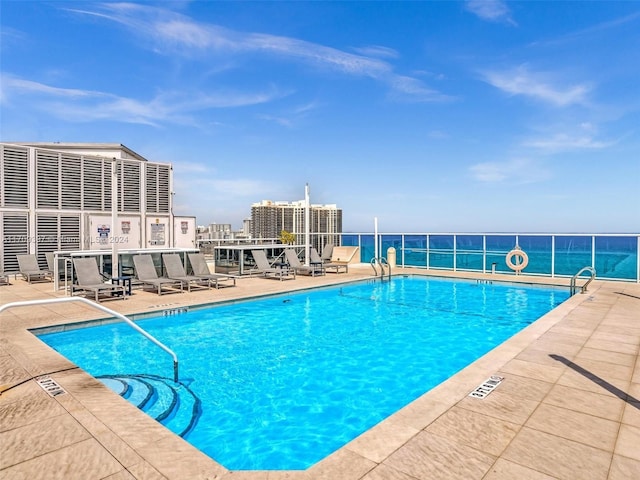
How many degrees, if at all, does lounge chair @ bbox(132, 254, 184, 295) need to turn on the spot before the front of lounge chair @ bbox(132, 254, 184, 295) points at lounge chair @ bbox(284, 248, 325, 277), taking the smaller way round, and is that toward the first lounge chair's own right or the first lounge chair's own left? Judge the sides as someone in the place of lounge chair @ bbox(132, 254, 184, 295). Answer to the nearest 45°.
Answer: approximately 45° to the first lounge chair's own left

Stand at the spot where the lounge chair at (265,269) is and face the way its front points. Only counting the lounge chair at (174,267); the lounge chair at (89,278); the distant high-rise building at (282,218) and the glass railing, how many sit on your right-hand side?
2

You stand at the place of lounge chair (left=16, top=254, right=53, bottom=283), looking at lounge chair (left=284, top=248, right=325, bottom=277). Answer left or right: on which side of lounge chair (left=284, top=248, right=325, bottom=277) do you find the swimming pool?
right

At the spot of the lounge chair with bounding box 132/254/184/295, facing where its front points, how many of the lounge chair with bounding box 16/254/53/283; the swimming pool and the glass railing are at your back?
1

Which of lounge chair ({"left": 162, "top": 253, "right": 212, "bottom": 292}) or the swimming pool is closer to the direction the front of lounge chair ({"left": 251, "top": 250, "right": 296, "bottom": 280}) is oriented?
the swimming pool

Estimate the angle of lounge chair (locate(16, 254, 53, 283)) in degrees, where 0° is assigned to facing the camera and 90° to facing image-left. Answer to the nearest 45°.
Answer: approximately 315°

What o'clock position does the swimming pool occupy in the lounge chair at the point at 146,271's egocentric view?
The swimming pool is roughly at 11 o'clock from the lounge chair.

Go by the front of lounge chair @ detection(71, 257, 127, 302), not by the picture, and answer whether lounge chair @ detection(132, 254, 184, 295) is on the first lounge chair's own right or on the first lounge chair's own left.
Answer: on the first lounge chair's own left

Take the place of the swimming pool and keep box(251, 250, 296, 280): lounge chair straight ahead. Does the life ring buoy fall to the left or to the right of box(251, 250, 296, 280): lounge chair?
right

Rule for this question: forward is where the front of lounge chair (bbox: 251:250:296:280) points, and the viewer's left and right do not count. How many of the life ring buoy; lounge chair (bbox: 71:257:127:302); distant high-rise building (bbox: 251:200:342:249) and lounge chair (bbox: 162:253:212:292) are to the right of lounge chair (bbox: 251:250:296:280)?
2

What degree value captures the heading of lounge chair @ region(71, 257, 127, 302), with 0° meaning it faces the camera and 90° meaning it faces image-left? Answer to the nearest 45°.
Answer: approximately 315°
